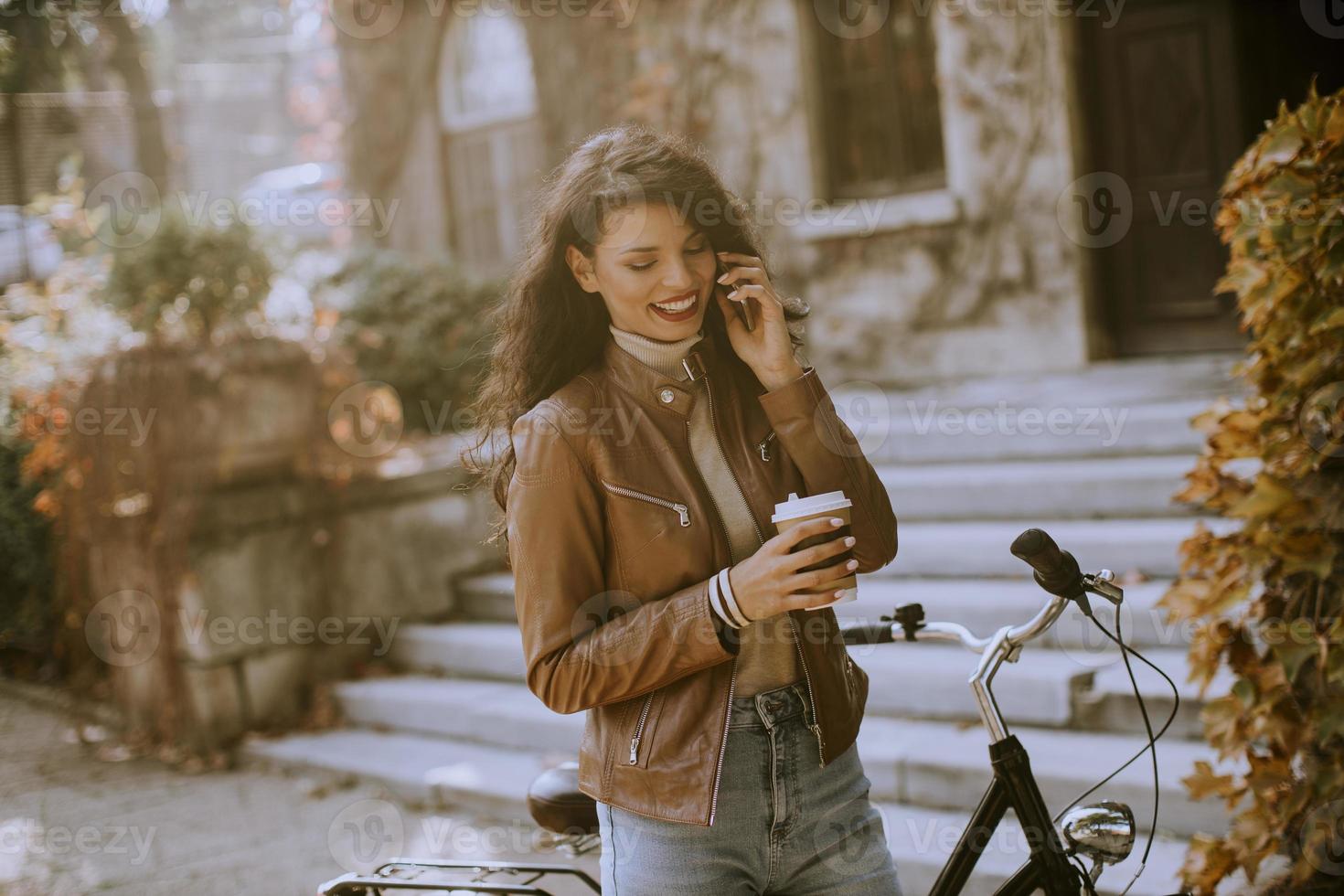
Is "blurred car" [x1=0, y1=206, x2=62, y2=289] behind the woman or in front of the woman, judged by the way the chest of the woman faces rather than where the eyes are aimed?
behind

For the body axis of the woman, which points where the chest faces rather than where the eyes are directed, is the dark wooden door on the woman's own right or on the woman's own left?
on the woman's own left

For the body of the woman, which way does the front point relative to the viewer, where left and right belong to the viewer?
facing the viewer and to the right of the viewer

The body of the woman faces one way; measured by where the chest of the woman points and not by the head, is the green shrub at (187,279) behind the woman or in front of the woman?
behind

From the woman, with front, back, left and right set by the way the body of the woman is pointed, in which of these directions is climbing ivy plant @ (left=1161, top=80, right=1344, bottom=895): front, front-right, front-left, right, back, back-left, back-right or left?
left

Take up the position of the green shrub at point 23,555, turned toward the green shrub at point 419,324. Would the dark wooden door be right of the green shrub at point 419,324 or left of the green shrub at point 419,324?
right

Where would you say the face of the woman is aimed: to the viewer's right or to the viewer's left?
to the viewer's right
